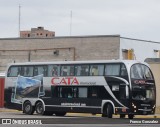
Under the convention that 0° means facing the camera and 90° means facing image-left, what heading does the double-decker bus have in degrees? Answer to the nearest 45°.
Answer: approximately 315°
